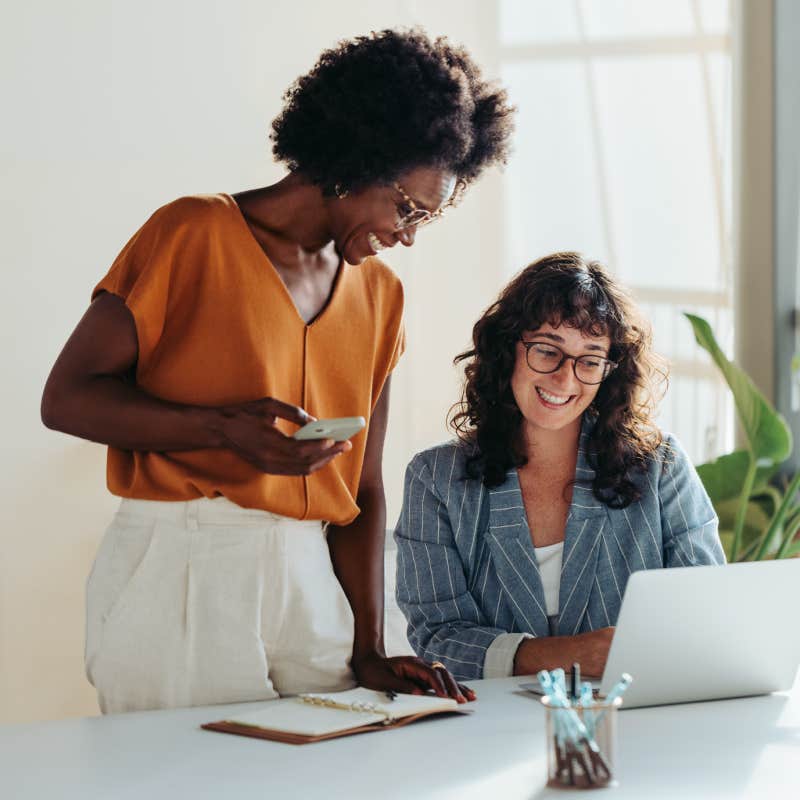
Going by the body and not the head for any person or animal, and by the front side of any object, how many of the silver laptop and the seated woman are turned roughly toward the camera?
1

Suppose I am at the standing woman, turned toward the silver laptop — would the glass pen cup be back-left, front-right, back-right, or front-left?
front-right

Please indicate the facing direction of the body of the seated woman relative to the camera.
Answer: toward the camera

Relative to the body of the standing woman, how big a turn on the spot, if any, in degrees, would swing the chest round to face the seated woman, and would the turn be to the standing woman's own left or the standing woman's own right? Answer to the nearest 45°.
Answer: approximately 90° to the standing woman's own left

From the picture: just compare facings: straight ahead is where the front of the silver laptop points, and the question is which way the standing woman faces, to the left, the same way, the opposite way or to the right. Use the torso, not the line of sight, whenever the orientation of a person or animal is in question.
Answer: the opposite way

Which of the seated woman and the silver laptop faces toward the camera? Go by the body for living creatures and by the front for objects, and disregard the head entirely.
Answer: the seated woman

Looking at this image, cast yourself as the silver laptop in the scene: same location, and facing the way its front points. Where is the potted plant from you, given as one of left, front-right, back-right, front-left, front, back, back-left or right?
front-right

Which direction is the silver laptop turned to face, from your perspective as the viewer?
facing away from the viewer and to the left of the viewer

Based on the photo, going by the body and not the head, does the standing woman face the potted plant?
no

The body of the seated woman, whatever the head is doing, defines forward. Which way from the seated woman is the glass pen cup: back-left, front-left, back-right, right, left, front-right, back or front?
front

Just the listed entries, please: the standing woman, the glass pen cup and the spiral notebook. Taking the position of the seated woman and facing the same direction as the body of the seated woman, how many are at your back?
0
